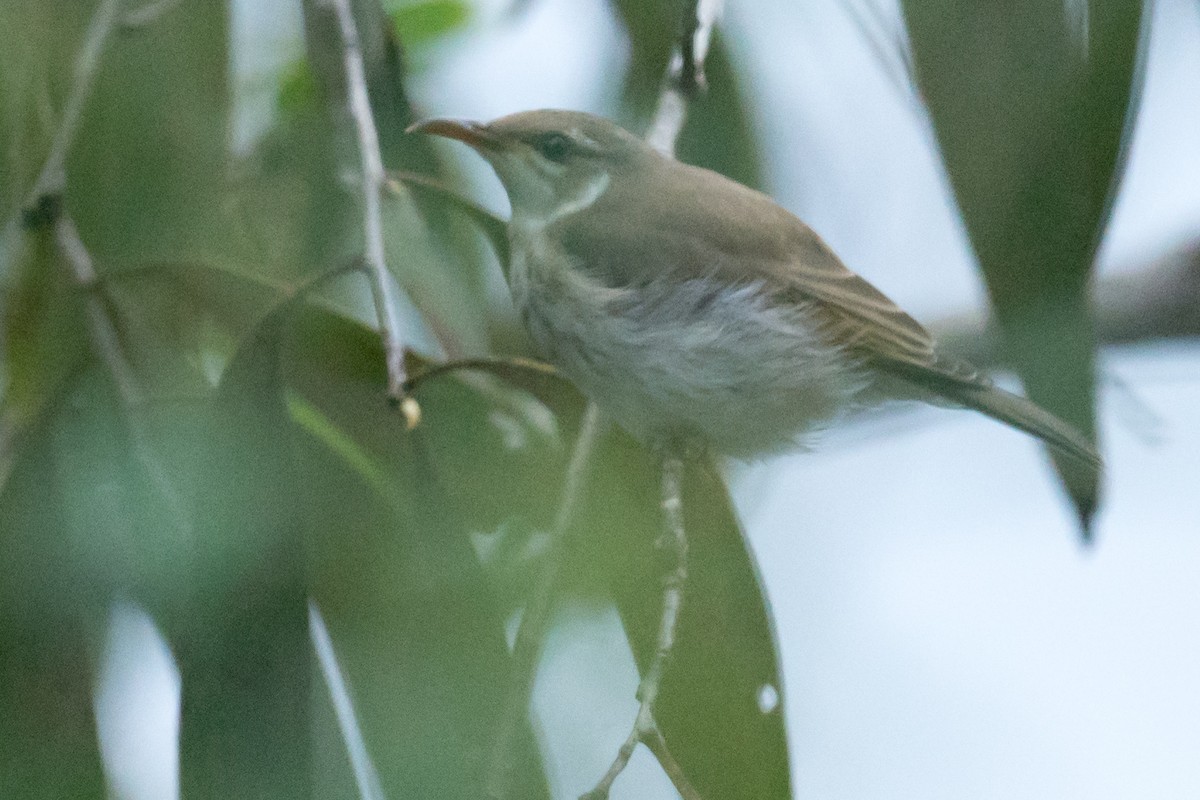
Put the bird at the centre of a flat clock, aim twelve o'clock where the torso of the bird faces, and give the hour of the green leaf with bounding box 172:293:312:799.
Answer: The green leaf is roughly at 10 o'clock from the bird.

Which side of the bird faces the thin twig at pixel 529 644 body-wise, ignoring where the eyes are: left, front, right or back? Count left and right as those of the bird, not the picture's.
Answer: left

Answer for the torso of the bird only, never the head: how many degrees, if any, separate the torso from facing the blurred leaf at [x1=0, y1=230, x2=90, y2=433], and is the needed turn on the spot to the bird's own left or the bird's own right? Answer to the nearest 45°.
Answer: approximately 45° to the bird's own left

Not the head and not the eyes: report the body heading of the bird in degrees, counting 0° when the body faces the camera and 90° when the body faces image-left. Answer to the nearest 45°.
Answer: approximately 90°
